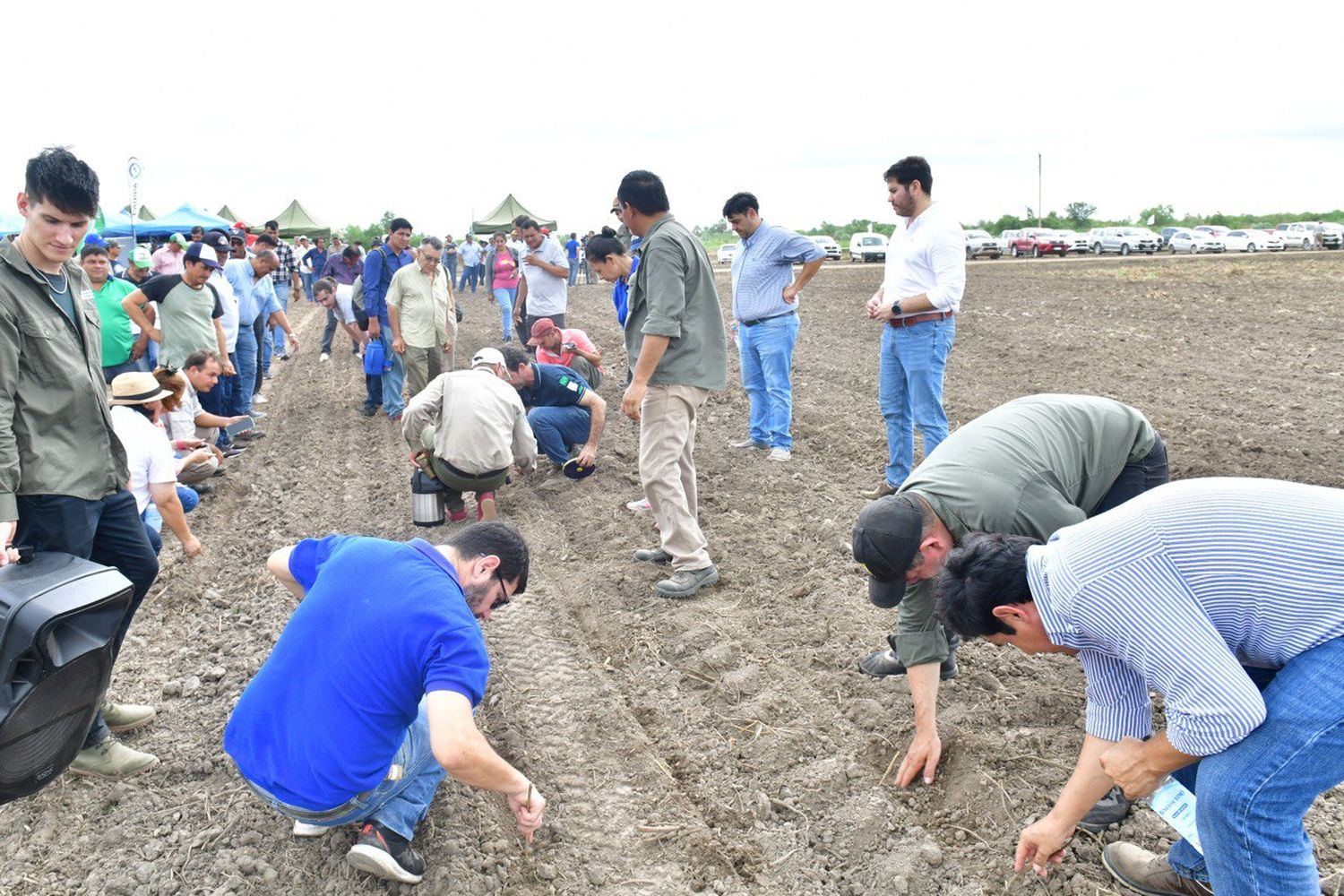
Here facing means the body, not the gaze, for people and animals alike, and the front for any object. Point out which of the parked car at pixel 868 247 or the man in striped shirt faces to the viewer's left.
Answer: the man in striped shirt

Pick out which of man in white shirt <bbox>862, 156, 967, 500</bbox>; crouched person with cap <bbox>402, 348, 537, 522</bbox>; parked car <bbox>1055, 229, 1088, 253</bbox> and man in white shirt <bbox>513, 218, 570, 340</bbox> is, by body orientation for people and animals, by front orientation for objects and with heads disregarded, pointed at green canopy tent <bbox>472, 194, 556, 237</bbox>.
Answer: the crouched person with cap

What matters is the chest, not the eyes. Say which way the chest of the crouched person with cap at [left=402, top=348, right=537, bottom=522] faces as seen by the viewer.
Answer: away from the camera

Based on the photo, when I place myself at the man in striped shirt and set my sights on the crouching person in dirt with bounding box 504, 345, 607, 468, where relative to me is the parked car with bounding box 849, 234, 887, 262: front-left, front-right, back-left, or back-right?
front-right

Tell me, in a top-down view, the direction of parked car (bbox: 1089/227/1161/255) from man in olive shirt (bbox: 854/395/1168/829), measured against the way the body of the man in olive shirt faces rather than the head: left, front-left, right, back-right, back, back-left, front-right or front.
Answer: back-right

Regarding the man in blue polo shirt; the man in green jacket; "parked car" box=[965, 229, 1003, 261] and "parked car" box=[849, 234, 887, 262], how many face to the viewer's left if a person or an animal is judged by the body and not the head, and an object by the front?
0

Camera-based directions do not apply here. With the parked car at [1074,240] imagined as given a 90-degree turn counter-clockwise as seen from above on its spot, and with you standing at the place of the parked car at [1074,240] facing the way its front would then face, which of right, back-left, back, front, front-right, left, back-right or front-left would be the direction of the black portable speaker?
back-right

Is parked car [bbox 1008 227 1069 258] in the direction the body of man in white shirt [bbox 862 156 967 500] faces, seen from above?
no

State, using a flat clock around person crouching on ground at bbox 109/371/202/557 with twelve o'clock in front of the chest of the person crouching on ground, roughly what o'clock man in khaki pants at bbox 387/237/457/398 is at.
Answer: The man in khaki pants is roughly at 10 o'clock from the person crouching on ground.

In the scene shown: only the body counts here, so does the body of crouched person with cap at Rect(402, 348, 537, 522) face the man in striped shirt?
no

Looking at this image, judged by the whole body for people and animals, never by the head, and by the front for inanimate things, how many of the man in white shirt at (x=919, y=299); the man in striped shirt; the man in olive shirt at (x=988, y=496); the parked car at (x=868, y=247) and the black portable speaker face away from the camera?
0

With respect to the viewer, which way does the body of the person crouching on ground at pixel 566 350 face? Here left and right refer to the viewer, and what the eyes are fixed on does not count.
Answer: facing the viewer and to the left of the viewer

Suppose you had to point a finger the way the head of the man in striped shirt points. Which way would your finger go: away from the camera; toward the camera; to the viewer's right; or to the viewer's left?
to the viewer's left

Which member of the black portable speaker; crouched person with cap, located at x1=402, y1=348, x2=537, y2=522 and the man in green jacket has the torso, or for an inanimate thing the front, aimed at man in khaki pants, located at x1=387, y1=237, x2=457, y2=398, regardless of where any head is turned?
the crouched person with cap

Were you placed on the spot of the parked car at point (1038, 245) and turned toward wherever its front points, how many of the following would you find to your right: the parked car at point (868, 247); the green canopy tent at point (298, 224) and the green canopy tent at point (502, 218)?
3

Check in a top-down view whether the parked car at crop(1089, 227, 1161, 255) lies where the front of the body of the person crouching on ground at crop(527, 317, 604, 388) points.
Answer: no

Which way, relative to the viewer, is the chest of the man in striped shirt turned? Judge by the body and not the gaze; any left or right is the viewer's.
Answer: facing to the left of the viewer

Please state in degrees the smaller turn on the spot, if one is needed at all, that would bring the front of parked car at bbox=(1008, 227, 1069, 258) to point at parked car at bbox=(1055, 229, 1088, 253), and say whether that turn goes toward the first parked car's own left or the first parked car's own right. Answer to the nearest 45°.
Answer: approximately 90° to the first parked car's own left

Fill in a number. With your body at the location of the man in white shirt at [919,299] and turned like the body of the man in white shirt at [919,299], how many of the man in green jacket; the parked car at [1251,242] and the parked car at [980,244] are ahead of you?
1
